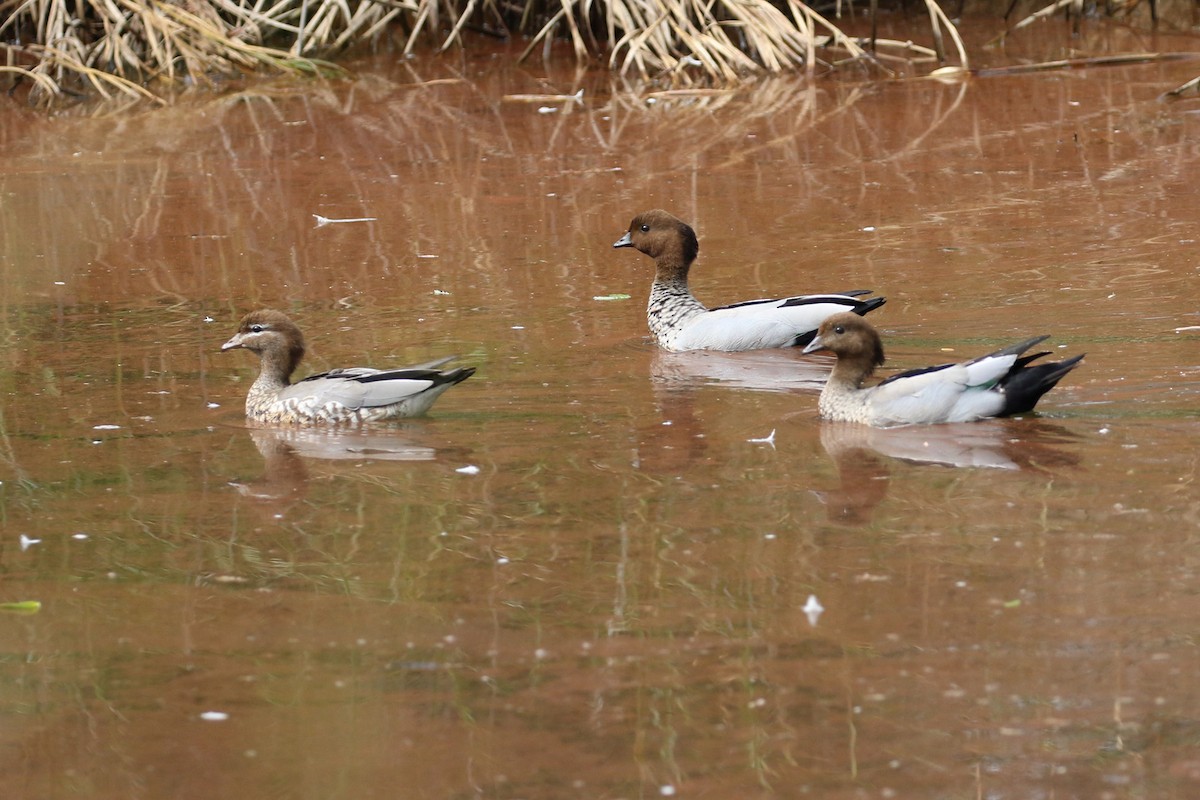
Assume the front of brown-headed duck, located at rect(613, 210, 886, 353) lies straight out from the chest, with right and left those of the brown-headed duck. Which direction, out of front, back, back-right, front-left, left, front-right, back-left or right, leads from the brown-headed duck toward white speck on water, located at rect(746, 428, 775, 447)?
left

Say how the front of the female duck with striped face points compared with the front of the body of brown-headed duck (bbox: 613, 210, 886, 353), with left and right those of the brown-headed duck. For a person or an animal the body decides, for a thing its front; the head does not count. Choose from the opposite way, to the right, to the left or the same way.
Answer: the same way

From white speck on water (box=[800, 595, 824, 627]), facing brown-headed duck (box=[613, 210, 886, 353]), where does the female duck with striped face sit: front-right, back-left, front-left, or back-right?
front-left

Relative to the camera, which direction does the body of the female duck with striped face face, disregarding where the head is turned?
to the viewer's left

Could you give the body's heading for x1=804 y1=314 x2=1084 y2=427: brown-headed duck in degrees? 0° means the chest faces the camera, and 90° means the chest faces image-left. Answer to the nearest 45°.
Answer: approximately 90°

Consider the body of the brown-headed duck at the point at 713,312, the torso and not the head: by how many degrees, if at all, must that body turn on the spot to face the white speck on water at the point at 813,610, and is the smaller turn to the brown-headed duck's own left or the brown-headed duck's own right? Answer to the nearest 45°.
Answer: approximately 90° to the brown-headed duck's own left

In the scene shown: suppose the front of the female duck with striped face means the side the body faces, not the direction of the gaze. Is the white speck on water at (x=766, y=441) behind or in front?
behind

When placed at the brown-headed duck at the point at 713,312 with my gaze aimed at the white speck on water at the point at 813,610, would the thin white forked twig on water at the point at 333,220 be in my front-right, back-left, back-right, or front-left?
back-right

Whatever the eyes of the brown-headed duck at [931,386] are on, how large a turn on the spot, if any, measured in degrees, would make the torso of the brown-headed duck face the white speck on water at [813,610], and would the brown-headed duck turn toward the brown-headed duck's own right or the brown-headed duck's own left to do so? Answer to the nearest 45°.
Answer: approximately 90° to the brown-headed duck's own left

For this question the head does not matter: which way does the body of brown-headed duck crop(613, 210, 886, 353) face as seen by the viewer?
to the viewer's left

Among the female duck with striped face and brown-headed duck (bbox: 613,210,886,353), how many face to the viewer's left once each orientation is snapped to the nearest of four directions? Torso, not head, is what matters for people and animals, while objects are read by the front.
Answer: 2

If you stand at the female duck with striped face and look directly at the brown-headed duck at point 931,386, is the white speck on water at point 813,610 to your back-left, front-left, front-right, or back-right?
front-right

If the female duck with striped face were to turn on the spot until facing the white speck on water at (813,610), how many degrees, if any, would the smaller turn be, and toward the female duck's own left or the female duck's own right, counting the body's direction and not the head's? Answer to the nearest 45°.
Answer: approximately 135° to the female duck's own left

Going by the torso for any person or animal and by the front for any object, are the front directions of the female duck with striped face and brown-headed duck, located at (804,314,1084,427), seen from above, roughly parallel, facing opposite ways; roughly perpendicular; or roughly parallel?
roughly parallel

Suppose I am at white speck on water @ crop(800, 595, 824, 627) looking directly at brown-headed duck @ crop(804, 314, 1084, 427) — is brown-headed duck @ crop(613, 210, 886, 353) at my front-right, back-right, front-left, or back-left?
front-left

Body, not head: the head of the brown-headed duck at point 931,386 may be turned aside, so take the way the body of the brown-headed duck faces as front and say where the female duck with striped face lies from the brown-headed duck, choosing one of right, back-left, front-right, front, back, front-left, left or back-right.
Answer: front

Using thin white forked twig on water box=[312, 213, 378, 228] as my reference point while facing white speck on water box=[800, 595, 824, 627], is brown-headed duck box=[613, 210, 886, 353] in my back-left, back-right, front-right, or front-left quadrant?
front-left

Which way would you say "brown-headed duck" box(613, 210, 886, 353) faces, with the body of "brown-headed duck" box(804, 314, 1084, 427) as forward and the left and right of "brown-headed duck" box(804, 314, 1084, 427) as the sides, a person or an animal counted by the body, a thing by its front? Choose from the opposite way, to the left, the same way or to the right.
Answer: the same way

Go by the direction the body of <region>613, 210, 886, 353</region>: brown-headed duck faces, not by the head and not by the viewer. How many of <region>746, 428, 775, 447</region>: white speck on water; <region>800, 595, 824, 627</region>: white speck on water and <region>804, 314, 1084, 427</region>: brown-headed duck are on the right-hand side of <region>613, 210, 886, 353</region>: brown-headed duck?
0
